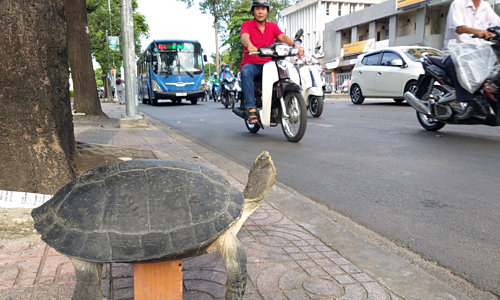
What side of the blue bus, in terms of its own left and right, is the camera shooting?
front

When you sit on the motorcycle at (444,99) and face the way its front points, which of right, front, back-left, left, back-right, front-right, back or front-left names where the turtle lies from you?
right

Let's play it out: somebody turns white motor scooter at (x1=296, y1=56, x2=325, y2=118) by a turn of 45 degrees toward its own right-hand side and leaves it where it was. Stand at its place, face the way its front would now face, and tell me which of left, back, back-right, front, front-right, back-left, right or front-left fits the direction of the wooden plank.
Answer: front

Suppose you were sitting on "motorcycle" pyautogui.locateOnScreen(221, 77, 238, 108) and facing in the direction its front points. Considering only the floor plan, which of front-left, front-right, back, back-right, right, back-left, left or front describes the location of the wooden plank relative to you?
front

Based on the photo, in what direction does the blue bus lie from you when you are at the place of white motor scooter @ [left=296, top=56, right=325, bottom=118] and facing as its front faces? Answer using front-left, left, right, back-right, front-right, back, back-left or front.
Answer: back

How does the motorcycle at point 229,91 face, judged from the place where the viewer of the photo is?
facing the viewer

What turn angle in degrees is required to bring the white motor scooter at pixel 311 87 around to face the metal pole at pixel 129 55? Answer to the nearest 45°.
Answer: approximately 90° to its right

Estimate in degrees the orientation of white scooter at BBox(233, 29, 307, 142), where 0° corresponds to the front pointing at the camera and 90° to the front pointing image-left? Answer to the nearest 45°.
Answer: approximately 315°

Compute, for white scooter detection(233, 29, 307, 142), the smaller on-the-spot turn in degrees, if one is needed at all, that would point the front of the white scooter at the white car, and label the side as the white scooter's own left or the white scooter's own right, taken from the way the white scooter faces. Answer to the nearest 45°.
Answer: approximately 90° to the white scooter's own left

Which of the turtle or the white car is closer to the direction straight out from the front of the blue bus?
the turtle

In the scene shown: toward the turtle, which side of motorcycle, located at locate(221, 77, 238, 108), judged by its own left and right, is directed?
front

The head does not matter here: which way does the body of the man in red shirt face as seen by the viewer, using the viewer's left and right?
facing the viewer and to the right of the viewer

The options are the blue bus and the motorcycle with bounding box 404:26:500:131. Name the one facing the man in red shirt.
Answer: the blue bus
